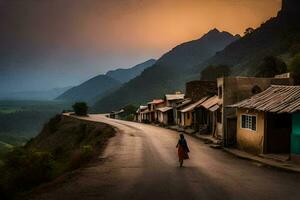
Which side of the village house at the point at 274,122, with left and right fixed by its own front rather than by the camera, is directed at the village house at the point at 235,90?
right

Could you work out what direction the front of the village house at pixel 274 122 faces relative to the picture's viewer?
facing the viewer and to the left of the viewer
